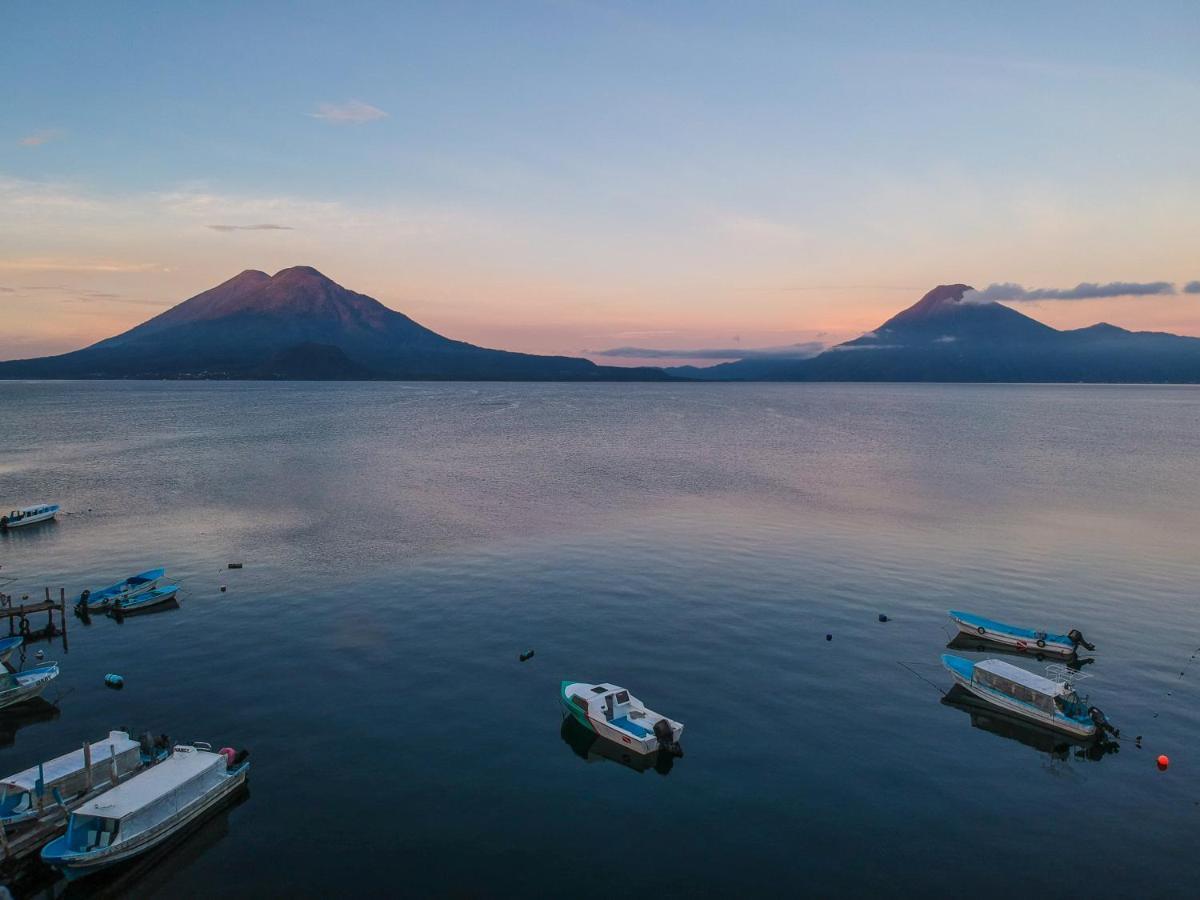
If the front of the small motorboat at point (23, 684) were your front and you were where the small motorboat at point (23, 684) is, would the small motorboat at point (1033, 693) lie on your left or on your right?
on your right

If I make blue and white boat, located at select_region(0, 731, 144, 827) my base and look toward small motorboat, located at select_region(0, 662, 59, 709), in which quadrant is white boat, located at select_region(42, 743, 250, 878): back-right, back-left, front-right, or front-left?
back-right

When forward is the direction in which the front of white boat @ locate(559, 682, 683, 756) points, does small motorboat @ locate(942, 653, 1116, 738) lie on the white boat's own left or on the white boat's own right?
on the white boat's own right

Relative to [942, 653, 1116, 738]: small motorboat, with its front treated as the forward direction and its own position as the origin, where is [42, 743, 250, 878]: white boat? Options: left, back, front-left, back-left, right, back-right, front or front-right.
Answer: left

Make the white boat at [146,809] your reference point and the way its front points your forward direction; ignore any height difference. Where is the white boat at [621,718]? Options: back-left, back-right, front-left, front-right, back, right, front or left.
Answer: back-left

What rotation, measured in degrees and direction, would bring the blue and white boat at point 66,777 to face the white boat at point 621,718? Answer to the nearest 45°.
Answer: approximately 135° to its left

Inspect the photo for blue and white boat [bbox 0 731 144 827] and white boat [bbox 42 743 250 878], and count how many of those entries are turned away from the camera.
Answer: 0

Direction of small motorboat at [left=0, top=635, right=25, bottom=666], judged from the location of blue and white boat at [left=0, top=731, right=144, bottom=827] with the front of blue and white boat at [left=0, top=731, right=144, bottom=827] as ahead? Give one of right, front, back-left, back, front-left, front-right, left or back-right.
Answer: back-right

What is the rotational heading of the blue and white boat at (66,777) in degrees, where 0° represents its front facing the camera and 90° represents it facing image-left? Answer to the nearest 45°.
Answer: approximately 45°

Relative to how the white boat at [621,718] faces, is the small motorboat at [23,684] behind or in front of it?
in front

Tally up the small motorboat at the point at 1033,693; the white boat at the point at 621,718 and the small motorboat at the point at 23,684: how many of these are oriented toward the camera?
0

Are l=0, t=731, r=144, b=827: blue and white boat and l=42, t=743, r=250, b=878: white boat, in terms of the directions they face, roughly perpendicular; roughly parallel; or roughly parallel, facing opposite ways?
roughly parallel

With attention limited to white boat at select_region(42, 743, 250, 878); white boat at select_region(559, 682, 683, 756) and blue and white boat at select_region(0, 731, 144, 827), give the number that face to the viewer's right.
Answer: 0

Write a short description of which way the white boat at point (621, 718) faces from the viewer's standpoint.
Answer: facing away from the viewer and to the left of the viewer

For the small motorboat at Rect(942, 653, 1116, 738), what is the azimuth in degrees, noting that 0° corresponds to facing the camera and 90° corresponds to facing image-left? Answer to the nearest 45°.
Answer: approximately 135°
